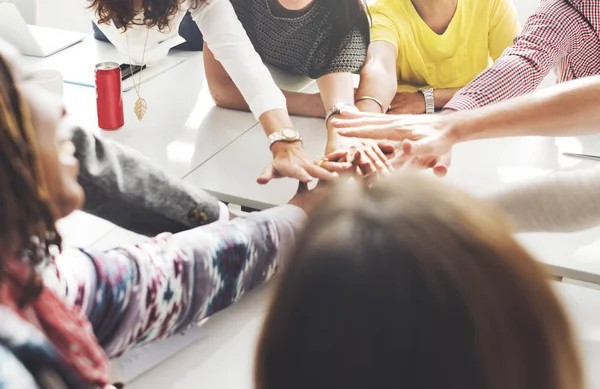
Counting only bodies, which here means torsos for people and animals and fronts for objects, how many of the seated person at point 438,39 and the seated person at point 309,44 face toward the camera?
2

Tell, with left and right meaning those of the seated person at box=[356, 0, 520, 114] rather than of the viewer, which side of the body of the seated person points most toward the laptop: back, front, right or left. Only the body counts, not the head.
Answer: right

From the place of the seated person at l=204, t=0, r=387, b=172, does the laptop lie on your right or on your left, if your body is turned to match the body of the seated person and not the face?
on your right

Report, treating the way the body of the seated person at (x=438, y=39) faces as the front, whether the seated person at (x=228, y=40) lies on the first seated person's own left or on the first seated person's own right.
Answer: on the first seated person's own right

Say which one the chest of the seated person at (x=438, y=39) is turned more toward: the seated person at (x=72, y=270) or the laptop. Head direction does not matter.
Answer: the seated person

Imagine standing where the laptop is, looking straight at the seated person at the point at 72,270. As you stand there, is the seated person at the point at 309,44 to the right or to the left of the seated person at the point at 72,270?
left

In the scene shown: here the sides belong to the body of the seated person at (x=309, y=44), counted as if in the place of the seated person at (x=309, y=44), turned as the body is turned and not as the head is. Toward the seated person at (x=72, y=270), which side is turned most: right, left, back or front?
front

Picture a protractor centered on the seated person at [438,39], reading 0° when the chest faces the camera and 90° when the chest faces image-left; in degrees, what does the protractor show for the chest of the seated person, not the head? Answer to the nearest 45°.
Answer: approximately 0°

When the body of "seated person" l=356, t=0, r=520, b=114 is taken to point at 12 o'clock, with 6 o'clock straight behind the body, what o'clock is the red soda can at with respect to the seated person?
The red soda can is roughly at 2 o'clock from the seated person.
